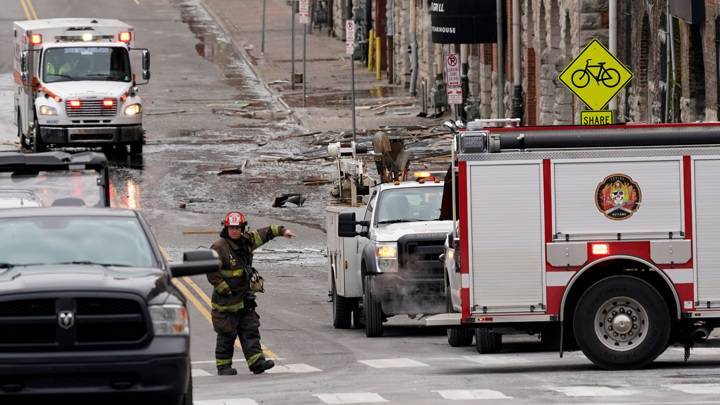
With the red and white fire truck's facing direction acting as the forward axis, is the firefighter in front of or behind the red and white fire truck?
behind

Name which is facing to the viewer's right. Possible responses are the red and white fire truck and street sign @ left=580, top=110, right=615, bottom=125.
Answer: the red and white fire truck

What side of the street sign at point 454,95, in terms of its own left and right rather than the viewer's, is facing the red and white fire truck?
front

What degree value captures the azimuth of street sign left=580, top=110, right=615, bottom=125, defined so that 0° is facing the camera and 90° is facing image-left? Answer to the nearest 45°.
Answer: approximately 0°

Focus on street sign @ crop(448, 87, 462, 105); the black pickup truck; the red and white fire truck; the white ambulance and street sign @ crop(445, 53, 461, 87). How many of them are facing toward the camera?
4

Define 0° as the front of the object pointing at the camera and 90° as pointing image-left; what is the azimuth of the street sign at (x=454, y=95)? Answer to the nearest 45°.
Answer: approximately 0°

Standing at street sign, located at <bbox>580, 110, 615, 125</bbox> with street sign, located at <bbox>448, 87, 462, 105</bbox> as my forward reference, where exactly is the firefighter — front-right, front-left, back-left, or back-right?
back-left
